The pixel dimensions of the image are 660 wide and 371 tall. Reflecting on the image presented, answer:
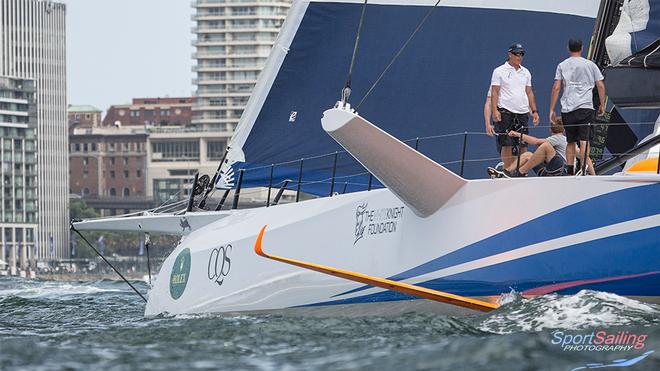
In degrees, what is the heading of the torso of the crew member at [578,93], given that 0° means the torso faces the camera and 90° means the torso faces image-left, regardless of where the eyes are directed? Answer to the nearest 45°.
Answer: approximately 180°

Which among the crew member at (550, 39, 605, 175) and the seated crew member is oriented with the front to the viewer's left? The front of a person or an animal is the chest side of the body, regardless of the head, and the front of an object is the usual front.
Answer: the seated crew member

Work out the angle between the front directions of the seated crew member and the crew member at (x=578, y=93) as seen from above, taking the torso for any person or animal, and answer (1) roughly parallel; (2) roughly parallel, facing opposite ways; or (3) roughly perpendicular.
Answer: roughly perpendicular

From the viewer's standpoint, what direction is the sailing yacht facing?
to the viewer's left

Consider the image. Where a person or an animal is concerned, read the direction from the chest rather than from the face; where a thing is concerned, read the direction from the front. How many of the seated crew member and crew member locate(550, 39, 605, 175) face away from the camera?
1

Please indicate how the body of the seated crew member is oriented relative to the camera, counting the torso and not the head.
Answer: to the viewer's left
